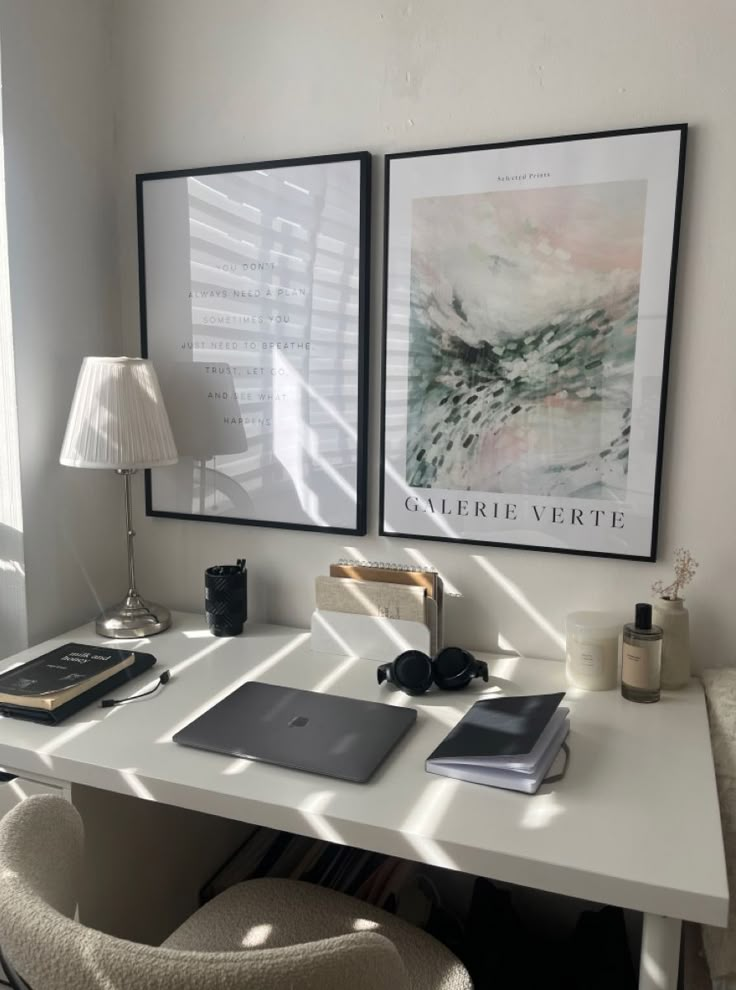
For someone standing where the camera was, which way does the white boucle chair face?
facing away from the viewer and to the right of the viewer

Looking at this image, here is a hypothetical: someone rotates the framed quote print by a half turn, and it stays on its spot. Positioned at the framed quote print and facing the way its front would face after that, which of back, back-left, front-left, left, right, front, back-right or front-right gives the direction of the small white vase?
right

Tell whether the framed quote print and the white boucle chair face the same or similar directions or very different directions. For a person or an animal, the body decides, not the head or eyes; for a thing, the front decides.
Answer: very different directions

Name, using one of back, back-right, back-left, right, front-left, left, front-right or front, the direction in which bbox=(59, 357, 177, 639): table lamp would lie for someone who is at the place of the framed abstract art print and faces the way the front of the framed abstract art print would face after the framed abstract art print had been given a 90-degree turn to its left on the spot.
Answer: back-right

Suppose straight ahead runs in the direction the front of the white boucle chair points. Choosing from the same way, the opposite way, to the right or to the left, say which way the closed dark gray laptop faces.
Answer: the opposite way

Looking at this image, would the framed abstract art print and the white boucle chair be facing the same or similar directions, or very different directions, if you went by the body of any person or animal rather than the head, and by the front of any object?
very different directions

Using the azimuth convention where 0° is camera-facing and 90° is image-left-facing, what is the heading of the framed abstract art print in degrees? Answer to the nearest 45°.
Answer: approximately 45°

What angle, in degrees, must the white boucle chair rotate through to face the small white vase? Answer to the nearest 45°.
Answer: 0° — it already faces it

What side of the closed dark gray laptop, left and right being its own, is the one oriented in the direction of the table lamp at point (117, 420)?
right

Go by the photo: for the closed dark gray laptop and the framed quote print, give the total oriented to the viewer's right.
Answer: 0
